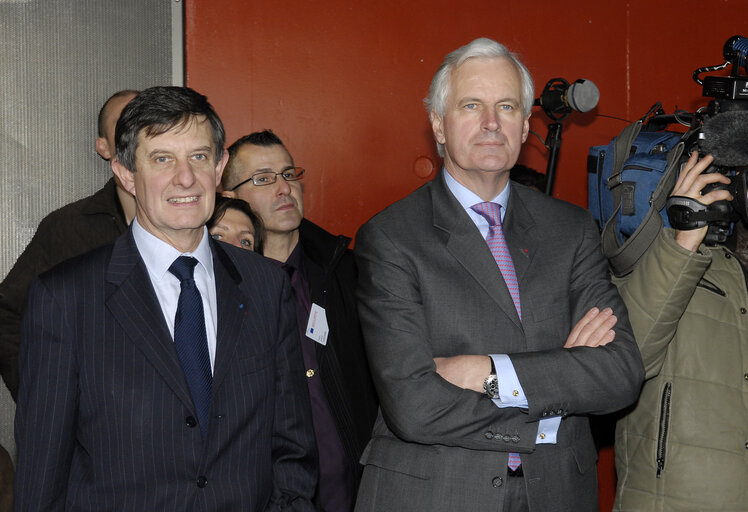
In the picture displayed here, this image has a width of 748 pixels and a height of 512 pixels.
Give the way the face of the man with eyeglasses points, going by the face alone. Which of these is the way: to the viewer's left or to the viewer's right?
to the viewer's right

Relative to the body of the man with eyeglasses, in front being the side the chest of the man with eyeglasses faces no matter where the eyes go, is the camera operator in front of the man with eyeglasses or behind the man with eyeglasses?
in front

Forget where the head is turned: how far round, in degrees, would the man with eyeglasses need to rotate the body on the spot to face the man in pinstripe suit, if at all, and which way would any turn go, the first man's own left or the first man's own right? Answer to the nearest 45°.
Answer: approximately 45° to the first man's own right

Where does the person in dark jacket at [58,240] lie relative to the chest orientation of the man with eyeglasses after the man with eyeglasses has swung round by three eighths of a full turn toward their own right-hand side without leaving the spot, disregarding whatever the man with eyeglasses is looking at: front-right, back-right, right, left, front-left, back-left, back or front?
front

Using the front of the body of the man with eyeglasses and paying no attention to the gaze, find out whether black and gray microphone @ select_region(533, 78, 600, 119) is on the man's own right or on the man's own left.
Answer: on the man's own left

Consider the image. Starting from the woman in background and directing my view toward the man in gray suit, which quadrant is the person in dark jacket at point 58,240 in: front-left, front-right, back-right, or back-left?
back-right

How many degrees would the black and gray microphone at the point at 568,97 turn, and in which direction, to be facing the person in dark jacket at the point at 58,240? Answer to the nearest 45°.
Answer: approximately 135° to its right

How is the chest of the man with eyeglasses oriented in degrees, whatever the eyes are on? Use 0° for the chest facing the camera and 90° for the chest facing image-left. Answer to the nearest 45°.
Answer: approximately 315°

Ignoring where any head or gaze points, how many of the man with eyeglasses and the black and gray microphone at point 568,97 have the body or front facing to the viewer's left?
0

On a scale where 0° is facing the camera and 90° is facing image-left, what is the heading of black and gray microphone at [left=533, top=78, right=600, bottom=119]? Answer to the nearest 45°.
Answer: approximately 315°
